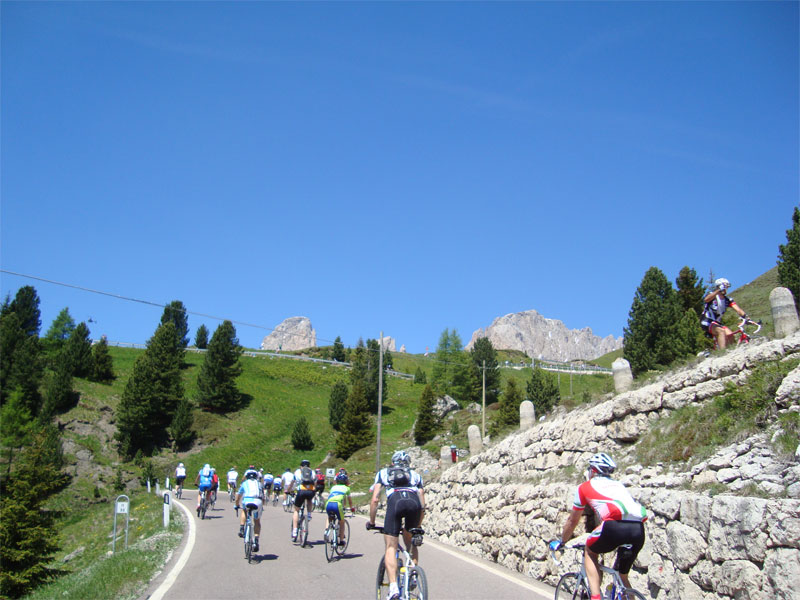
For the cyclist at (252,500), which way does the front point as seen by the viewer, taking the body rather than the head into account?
away from the camera

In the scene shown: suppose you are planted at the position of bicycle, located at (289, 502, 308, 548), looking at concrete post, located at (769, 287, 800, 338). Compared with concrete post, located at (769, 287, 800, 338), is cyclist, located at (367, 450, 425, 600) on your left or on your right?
right

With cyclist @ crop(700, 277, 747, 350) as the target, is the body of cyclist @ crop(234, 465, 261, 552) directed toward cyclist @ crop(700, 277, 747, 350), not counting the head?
no

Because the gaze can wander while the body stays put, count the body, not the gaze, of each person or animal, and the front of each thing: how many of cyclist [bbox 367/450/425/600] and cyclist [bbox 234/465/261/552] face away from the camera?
2

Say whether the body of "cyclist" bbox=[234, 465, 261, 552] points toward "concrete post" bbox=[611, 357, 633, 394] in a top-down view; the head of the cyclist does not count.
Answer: no

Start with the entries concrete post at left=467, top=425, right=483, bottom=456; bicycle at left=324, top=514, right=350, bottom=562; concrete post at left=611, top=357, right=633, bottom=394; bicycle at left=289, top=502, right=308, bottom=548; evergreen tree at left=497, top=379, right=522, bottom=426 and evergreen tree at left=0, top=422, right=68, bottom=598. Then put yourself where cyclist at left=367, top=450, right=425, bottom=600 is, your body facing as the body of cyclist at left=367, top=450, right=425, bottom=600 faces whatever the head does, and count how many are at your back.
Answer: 0

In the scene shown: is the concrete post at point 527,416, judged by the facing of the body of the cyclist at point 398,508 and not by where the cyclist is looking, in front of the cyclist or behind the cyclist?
in front

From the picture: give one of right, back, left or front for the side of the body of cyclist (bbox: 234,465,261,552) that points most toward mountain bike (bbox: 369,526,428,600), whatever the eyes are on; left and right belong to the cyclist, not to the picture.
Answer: back

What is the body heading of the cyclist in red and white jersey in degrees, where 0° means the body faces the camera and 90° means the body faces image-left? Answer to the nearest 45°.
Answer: approximately 135°

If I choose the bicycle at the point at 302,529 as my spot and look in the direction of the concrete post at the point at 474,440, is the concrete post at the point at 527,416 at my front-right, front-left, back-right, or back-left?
front-right

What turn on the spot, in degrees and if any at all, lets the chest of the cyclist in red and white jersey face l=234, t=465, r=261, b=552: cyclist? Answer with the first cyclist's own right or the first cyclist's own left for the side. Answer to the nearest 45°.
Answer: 0° — they already face them

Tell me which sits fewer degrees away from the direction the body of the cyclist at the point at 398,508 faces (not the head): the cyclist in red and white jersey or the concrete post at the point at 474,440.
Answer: the concrete post

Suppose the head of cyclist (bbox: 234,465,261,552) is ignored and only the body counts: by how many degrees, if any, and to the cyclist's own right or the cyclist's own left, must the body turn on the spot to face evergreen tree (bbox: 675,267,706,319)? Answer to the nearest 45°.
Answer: approximately 45° to the cyclist's own right

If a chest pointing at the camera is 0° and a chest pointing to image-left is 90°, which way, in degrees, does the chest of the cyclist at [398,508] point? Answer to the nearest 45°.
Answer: approximately 180°

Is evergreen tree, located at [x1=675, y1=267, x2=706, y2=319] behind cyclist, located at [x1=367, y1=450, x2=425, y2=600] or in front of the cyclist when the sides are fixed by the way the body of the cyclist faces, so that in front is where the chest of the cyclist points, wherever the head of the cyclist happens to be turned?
in front
